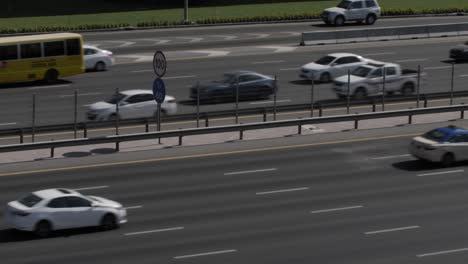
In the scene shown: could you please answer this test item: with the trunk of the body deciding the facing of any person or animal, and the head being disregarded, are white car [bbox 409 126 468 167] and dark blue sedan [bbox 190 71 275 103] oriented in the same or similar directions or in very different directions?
very different directions

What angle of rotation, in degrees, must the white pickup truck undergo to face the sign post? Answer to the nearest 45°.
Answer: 0° — it already faces it

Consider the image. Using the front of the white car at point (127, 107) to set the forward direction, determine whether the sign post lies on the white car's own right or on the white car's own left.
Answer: on the white car's own left

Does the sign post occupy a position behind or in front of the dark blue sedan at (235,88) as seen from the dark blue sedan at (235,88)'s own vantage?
in front

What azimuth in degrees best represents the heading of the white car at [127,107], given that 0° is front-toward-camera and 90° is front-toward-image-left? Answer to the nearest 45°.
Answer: approximately 45°

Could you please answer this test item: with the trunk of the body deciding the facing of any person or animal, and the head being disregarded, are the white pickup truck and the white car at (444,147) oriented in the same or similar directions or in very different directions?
very different directions

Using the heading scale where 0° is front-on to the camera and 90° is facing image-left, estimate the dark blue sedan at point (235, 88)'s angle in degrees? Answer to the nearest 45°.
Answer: approximately 45°

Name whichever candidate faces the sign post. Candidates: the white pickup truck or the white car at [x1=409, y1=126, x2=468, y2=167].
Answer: the white pickup truck

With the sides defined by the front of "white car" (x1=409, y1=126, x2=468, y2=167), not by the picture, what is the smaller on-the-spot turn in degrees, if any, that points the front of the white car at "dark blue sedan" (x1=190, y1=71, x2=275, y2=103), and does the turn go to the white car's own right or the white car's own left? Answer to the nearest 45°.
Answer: approximately 90° to the white car's own left

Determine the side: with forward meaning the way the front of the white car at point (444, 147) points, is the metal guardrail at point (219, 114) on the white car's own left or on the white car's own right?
on the white car's own left

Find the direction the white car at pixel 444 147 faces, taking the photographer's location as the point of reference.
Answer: facing away from the viewer and to the right of the viewer

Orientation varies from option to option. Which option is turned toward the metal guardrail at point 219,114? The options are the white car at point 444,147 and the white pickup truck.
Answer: the white pickup truck
